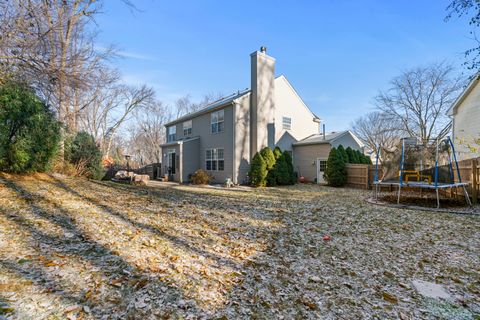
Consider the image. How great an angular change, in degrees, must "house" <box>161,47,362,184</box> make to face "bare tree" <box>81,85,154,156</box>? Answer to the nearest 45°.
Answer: approximately 90° to its left

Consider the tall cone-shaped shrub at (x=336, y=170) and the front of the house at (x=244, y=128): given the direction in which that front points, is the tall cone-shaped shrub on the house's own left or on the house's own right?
on the house's own right

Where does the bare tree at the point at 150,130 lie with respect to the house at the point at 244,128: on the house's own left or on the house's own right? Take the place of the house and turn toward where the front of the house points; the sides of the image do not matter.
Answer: on the house's own left

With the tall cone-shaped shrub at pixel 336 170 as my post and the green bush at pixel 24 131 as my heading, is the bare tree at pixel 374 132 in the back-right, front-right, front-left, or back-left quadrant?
back-right

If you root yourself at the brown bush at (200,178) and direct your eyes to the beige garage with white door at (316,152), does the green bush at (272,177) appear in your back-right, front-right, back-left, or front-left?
front-right

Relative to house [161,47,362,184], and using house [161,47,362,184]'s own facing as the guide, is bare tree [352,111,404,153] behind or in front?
in front

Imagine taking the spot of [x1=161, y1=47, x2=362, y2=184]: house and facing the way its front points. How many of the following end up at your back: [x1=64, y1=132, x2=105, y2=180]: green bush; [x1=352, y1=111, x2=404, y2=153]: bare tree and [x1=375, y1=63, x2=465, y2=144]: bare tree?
1

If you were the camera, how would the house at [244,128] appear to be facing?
facing away from the viewer and to the right of the viewer

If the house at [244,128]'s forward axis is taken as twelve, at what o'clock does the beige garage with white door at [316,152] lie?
The beige garage with white door is roughly at 1 o'clock from the house.

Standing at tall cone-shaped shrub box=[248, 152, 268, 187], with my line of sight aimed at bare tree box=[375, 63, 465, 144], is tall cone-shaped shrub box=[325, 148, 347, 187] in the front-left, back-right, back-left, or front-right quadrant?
front-right

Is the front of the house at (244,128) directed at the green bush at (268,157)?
no
